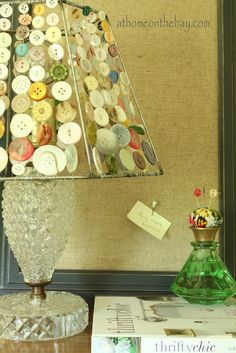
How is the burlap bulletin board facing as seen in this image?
toward the camera
